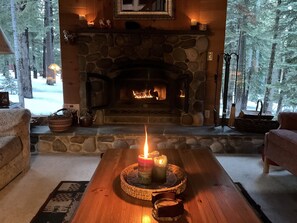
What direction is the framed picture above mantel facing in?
toward the camera

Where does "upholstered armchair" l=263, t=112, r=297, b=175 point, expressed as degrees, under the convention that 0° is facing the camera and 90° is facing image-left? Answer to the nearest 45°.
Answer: approximately 45°

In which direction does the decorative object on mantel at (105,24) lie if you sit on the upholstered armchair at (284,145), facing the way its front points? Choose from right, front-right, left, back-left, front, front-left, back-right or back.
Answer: front-right

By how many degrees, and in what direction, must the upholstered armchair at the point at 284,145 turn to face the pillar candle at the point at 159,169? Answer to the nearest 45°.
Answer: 0° — it already faces it

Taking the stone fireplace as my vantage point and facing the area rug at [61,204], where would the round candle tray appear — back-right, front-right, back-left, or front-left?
front-left

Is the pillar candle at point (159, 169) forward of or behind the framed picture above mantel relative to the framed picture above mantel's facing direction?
forward

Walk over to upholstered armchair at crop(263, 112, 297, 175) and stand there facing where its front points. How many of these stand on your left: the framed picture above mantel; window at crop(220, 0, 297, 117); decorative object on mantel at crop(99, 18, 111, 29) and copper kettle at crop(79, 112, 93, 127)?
0

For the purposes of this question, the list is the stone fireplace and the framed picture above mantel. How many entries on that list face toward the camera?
2

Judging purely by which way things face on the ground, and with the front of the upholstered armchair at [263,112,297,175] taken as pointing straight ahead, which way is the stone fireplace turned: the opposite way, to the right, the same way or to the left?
to the left

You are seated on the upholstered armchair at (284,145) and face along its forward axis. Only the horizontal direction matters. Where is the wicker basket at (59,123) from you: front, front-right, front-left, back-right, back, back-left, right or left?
front-right

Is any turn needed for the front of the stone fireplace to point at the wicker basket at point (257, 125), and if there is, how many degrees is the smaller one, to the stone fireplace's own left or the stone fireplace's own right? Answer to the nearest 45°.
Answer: approximately 90° to the stone fireplace's own left

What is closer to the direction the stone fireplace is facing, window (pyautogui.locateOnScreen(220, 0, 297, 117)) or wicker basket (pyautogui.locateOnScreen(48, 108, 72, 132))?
the wicker basket

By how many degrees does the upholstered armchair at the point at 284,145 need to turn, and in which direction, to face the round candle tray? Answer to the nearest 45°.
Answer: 0° — it already faces it

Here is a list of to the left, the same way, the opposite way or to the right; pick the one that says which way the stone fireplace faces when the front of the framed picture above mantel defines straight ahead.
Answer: the same way

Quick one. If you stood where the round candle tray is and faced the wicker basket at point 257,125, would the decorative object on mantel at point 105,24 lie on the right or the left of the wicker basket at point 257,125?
left

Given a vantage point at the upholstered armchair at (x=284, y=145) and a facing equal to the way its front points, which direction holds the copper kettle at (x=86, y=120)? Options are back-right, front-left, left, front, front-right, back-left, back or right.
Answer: front-right

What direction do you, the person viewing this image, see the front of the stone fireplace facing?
facing the viewer

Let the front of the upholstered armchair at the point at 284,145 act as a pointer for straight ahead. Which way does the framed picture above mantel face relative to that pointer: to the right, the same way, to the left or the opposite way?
to the left
